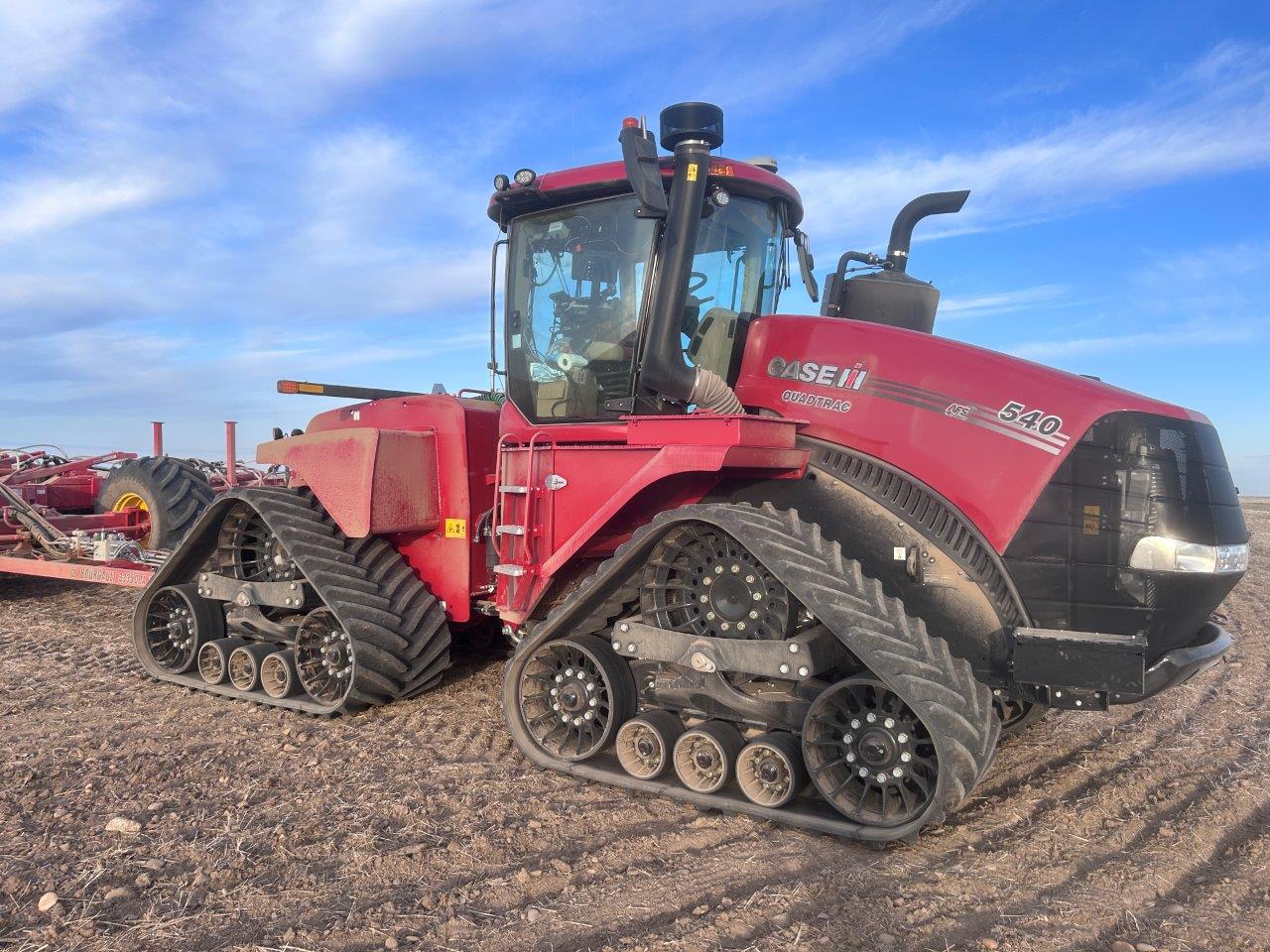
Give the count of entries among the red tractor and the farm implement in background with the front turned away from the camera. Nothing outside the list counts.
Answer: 0

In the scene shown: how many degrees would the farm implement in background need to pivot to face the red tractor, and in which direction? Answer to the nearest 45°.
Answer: approximately 45° to its right

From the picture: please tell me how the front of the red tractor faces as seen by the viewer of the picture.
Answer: facing the viewer and to the right of the viewer

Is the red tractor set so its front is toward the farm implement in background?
no
